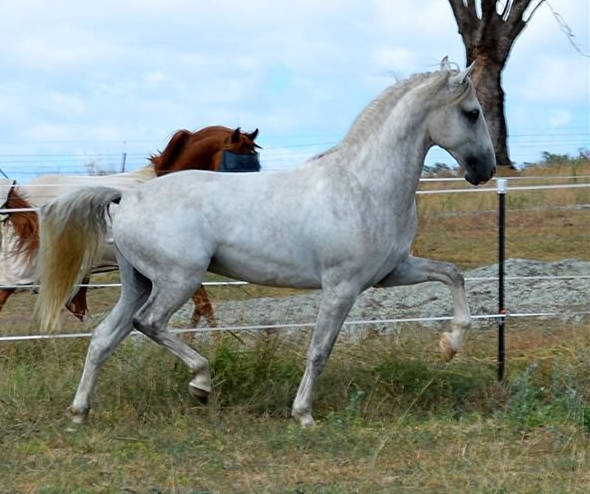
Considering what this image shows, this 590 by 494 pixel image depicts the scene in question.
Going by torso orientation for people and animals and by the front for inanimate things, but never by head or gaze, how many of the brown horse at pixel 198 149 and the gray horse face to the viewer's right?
2

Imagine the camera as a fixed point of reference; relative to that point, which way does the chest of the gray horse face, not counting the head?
to the viewer's right

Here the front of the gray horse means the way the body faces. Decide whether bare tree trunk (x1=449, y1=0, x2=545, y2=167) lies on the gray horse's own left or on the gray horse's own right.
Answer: on the gray horse's own left

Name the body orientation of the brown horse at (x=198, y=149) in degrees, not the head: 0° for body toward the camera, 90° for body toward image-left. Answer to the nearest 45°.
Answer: approximately 270°

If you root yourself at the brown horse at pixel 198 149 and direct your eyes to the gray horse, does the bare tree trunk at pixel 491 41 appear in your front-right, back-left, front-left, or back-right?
back-left

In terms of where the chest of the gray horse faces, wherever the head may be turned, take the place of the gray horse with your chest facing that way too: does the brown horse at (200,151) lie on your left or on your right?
on your left
